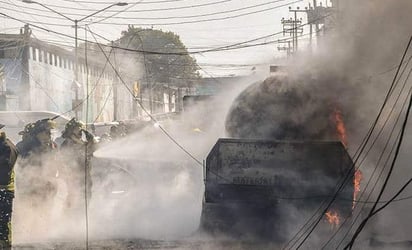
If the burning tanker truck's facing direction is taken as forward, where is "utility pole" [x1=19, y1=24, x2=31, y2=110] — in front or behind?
in front

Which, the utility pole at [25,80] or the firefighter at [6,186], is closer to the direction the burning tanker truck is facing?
the utility pole

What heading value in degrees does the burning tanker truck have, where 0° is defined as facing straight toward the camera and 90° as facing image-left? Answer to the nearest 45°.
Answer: approximately 180°

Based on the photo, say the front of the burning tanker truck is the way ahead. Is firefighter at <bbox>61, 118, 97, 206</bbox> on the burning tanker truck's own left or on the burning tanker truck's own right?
on the burning tanker truck's own left

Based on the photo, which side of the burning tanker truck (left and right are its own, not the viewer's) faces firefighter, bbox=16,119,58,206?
left

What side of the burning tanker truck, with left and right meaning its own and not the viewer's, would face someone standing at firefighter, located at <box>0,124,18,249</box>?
left

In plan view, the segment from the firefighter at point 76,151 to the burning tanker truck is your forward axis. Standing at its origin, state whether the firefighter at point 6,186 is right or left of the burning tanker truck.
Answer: right
